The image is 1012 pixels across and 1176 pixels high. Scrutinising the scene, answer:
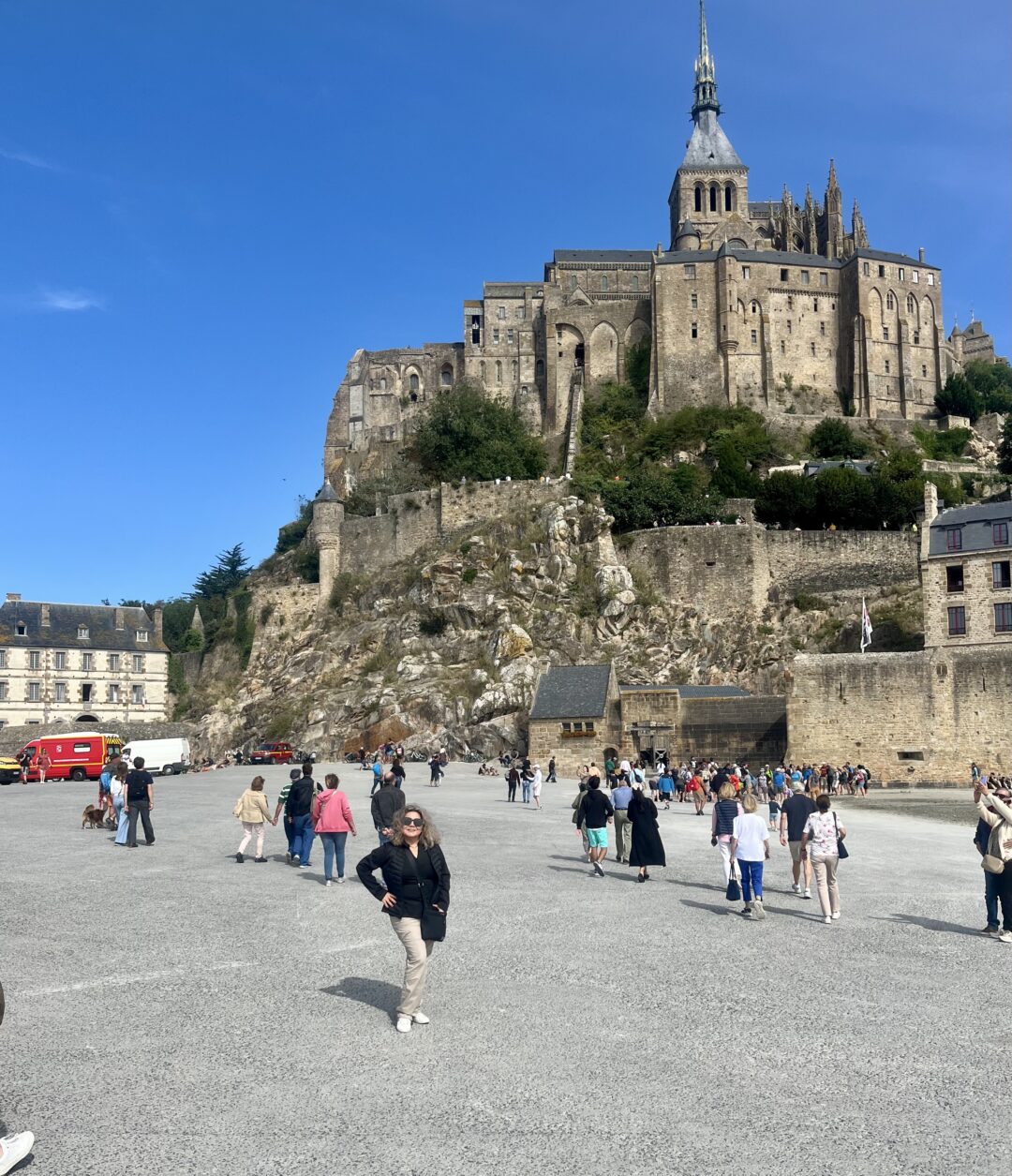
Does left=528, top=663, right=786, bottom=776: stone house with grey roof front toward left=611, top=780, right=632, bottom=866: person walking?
yes

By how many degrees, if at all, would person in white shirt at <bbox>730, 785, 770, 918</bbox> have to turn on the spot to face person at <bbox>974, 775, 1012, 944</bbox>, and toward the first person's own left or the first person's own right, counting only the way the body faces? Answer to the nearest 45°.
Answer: approximately 90° to the first person's own right

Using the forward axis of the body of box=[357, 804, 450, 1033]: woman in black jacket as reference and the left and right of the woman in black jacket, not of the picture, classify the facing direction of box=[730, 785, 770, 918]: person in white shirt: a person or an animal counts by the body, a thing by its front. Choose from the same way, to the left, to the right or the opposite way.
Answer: the opposite way

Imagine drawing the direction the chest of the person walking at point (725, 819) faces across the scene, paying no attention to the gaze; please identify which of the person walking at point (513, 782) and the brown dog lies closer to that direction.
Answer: the person walking

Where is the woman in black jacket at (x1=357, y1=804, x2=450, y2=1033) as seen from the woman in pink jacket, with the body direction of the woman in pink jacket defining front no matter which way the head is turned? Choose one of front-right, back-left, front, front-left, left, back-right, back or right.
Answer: back

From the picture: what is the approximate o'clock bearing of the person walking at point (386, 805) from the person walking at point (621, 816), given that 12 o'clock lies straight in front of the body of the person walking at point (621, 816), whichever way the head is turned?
the person walking at point (386, 805) is roughly at 8 o'clock from the person walking at point (621, 816).

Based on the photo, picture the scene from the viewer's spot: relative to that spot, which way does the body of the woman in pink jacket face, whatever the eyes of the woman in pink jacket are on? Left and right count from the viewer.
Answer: facing away from the viewer

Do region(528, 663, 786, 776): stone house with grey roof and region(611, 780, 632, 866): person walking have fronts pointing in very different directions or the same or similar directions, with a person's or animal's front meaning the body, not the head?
very different directions

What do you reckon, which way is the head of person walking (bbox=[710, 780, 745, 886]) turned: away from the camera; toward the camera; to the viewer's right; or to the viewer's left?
away from the camera

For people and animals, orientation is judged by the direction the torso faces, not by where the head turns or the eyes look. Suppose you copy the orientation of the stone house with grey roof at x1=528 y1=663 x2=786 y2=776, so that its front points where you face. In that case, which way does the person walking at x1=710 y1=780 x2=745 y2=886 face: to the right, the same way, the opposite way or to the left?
the opposite way

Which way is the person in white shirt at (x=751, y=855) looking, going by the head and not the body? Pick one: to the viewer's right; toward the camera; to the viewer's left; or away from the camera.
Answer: away from the camera

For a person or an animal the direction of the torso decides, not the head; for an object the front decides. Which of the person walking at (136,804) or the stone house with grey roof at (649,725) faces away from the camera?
the person walking

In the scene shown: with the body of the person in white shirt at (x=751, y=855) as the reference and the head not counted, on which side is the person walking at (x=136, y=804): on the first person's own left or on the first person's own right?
on the first person's own left
